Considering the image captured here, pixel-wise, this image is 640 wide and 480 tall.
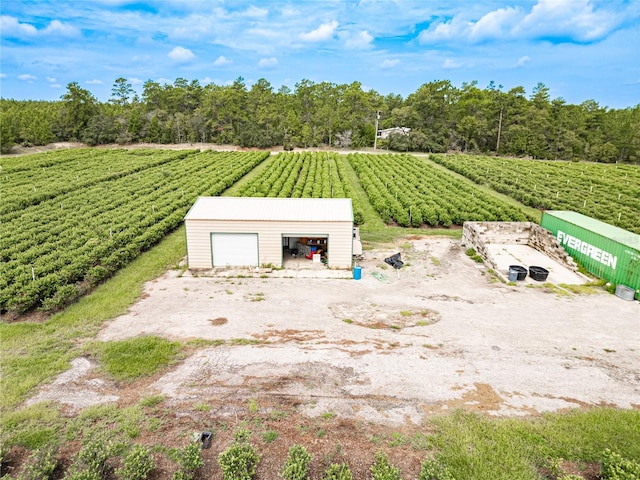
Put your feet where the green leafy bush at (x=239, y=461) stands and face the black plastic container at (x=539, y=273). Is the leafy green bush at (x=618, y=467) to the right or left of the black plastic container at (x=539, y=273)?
right

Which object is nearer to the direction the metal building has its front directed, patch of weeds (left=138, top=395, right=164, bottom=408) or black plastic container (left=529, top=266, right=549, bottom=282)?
the patch of weeds

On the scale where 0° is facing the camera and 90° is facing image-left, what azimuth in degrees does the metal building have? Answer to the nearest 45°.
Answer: approximately 0°

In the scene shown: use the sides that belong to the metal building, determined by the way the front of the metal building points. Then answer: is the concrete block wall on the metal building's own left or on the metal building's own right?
on the metal building's own left

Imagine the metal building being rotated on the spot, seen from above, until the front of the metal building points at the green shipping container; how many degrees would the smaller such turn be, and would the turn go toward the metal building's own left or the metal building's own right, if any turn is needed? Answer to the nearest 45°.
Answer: approximately 90° to the metal building's own left

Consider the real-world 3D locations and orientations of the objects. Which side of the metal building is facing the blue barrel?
left

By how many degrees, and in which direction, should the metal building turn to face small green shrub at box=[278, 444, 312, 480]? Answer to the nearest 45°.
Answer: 0° — it already faces it
